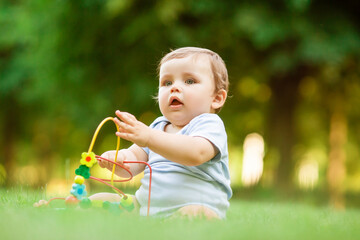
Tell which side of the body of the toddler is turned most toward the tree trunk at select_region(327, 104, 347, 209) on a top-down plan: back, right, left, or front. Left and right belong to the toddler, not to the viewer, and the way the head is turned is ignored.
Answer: back

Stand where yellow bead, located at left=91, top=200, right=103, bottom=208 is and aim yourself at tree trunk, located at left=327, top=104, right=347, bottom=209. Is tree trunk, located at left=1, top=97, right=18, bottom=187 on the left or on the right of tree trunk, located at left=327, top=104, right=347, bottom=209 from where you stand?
left

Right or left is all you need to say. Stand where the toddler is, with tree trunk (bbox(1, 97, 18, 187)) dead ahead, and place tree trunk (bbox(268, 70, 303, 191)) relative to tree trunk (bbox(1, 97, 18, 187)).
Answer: right

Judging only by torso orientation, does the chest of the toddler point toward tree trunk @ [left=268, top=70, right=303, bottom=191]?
no

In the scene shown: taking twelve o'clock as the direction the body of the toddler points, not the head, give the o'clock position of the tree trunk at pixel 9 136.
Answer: The tree trunk is roughly at 4 o'clock from the toddler.

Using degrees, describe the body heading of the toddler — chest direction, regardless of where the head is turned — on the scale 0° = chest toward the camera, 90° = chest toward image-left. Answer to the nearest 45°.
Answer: approximately 45°

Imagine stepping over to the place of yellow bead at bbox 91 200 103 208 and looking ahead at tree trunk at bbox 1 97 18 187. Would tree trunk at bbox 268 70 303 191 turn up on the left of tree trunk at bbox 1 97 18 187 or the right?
right

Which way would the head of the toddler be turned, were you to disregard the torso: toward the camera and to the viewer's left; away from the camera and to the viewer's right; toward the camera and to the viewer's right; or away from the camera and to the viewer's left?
toward the camera and to the viewer's left
